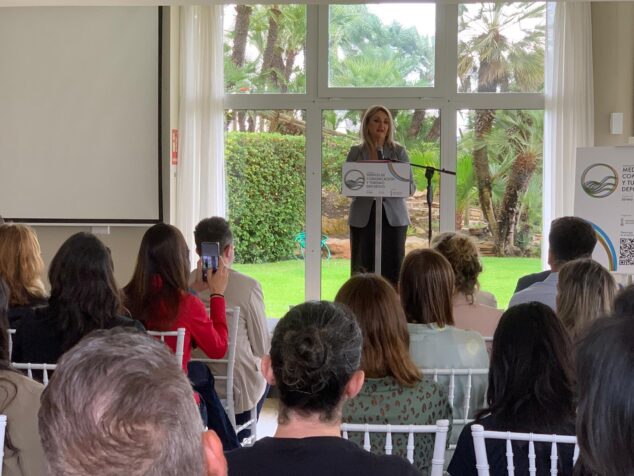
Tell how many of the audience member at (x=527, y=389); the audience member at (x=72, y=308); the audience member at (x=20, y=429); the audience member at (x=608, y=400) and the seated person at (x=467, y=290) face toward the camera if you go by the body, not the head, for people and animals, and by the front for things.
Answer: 0

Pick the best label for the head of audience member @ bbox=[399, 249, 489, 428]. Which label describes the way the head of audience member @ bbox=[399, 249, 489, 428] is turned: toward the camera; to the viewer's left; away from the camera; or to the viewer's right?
away from the camera

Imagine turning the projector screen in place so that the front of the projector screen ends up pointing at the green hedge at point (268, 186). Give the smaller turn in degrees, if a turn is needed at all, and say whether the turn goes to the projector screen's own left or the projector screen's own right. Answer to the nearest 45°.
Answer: approximately 90° to the projector screen's own left

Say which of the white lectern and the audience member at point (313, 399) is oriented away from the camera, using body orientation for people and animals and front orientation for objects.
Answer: the audience member

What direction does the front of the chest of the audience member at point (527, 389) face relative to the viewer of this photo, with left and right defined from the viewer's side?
facing away from the viewer

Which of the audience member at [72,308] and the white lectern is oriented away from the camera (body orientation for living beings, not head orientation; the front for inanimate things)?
the audience member

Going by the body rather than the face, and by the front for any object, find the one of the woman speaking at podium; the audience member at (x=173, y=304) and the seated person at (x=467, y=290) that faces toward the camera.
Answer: the woman speaking at podium

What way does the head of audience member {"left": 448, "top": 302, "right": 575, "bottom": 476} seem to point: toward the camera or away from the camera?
away from the camera

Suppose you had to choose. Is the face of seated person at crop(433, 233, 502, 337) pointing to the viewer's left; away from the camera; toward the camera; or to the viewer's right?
away from the camera

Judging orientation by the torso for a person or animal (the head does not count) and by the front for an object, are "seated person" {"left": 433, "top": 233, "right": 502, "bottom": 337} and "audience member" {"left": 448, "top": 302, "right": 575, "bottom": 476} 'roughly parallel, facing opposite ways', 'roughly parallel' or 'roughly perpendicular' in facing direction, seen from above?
roughly parallel

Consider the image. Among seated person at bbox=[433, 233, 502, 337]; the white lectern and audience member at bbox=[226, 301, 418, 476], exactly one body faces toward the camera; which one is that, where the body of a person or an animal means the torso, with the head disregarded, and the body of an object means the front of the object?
the white lectern

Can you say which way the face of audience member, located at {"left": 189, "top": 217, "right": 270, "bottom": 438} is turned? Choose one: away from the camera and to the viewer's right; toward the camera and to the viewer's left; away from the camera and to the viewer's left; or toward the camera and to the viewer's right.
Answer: away from the camera and to the viewer's right

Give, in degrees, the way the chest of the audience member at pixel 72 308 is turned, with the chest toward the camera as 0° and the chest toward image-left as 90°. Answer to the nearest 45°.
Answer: approximately 180°

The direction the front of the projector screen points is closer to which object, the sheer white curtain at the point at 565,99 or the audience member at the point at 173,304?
the audience member

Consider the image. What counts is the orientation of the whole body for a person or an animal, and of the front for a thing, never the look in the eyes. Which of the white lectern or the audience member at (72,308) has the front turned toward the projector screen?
the audience member

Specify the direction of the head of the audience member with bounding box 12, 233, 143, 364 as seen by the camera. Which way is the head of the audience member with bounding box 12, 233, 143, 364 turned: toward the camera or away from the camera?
away from the camera

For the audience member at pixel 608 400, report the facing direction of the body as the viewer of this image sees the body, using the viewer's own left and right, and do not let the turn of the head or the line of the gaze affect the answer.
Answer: facing away from the viewer

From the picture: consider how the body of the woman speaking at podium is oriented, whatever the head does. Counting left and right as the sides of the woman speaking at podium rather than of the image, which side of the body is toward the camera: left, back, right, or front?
front

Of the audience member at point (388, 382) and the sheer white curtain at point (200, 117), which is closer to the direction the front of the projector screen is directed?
the audience member

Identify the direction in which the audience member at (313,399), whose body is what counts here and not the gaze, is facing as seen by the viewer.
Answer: away from the camera
